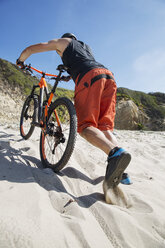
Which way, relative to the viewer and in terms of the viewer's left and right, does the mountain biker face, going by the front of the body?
facing away from the viewer and to the left of the viewer

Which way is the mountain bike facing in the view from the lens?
facing away from the viewer and to the left of the viewer
